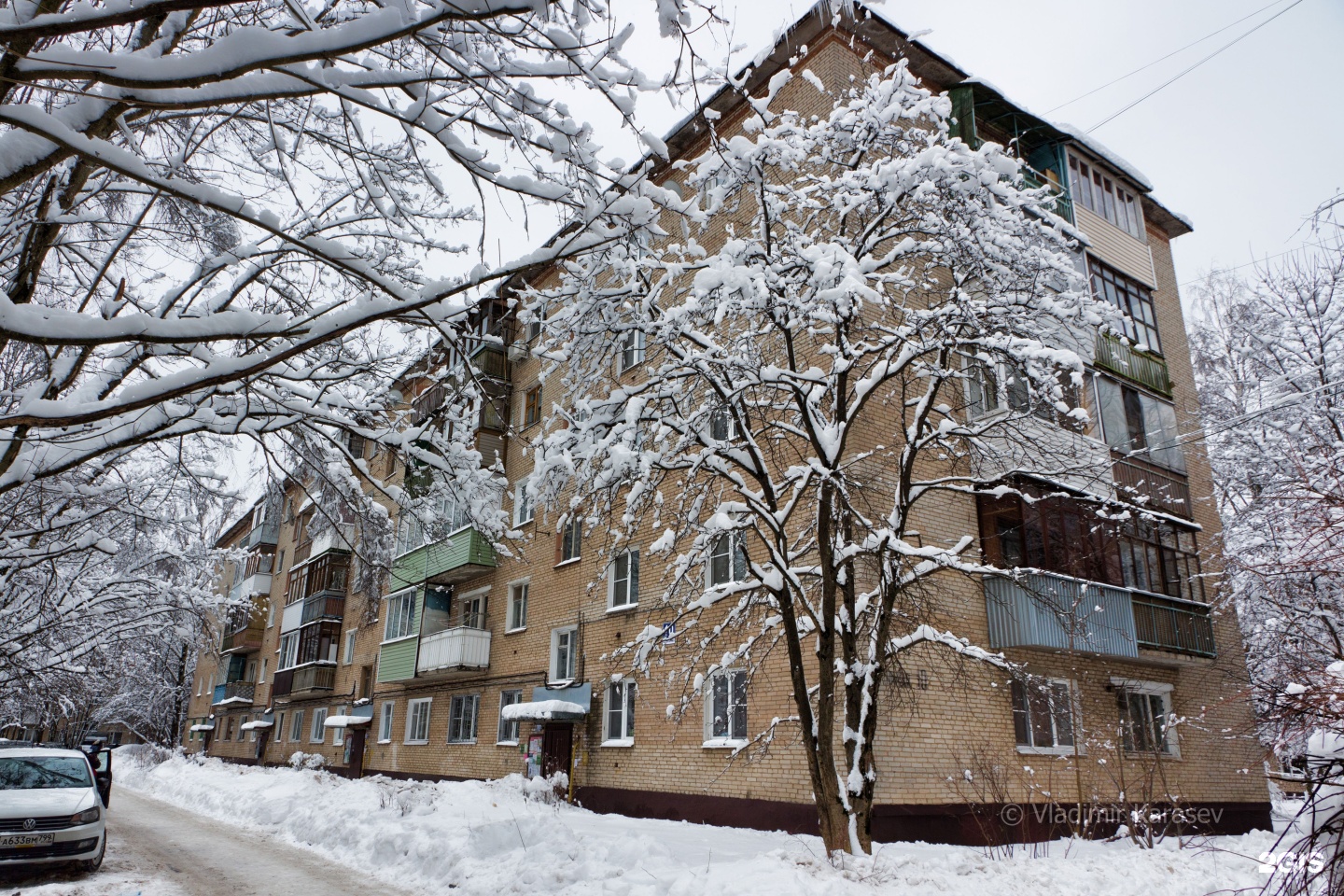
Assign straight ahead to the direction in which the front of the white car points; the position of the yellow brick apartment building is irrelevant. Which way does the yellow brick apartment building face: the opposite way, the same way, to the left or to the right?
to the right

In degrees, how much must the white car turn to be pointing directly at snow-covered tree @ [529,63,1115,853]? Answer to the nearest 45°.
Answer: approximately 45° to its left

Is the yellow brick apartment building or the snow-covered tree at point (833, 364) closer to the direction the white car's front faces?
the snow-covered tree

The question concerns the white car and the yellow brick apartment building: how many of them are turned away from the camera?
0

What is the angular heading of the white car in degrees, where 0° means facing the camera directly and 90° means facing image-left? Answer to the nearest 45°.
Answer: approximately 0°

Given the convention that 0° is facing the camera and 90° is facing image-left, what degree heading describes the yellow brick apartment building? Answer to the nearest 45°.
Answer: approximately 45°

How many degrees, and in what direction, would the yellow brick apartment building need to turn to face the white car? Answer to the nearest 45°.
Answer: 0° — it already faces it
